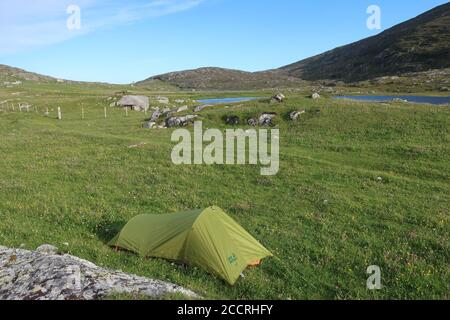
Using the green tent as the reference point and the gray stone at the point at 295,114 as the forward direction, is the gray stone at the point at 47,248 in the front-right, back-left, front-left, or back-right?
back-left

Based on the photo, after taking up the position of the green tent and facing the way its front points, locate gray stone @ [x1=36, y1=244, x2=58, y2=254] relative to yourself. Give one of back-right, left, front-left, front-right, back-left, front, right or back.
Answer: back-right

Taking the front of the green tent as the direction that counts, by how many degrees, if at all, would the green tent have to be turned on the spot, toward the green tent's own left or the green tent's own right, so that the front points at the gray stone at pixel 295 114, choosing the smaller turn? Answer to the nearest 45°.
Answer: approximately 135° to the green tent's own left

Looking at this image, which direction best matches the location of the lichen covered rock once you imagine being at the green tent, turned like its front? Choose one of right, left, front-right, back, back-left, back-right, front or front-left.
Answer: right

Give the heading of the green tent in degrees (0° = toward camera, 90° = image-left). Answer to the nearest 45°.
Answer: approximately 315°

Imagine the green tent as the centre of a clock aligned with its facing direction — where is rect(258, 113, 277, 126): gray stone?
The gray stone is roughly at 8 o'clock from the green tent.
